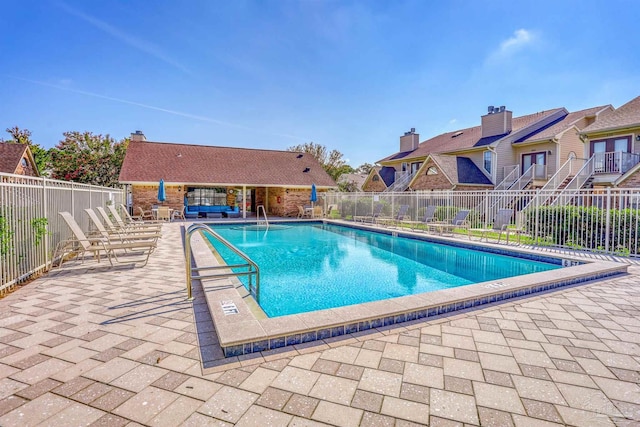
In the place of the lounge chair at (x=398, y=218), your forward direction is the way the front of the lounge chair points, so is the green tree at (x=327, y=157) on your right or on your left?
on your right

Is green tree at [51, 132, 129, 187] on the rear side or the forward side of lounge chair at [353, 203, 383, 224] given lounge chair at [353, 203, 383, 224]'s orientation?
on the forward side

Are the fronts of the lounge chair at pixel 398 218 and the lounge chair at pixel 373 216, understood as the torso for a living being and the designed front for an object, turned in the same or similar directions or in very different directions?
same or similar directions

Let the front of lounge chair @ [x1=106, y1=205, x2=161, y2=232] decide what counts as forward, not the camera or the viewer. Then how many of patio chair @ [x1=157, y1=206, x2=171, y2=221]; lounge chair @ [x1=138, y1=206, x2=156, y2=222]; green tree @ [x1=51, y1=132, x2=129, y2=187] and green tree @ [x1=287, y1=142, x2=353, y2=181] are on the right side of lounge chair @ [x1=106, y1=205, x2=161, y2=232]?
0

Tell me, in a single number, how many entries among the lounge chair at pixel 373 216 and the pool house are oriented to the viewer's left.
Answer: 1

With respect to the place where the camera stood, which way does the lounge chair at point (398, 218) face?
facing to the left of the viewer

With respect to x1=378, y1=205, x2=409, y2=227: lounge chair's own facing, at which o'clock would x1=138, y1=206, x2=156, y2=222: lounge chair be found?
x1=138, y1=206, x2=156, y2=222: lounge chair is roughly at 12 o'clock from x1=378, y1=205, x2=409, y2=227: lounge chair.

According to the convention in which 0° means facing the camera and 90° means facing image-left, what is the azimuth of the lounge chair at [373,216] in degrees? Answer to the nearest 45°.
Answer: approximately 90°

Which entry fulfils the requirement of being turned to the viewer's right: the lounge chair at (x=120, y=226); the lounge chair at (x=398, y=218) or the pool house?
the lounge chair at (x=120, y=226)

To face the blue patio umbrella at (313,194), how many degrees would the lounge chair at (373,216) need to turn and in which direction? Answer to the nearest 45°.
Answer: approximately 45° to its right

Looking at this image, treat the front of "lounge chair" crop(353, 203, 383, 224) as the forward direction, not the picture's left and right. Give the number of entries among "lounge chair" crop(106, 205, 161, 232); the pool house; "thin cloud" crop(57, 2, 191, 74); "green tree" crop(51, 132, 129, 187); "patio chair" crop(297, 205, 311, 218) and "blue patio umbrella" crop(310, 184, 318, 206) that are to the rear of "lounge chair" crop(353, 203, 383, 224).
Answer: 0

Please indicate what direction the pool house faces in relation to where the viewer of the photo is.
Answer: facing the viewer

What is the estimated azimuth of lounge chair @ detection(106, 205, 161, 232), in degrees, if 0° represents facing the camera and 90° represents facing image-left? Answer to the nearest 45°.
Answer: approximately 270°

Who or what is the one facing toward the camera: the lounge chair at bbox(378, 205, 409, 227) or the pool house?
the pool house

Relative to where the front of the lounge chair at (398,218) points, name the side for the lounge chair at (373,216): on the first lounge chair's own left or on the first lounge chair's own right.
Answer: on the first lounge chair's own right

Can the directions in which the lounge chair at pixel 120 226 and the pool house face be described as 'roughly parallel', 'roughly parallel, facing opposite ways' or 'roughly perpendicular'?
roughly perpendicular
